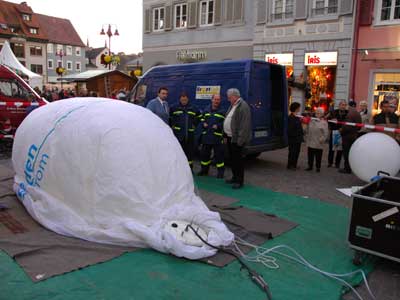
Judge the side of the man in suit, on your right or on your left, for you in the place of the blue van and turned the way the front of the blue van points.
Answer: on your left

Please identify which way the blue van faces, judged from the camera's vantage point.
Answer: facing away from the viewer and to the left of the viewer

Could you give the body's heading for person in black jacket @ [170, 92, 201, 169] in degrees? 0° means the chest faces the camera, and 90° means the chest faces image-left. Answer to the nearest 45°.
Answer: approximately 0°

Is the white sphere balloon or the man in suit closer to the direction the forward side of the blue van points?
the man in suit

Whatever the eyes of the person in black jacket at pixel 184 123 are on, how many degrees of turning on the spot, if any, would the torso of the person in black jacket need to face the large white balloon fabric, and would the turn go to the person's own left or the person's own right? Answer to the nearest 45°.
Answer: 0° — they already face it

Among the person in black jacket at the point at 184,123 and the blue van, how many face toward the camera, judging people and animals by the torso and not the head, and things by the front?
1

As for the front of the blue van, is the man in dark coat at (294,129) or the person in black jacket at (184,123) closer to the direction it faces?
the person in black jacket

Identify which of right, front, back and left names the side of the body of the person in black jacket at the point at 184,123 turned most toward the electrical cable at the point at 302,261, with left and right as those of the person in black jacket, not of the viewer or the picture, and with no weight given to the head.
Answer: front

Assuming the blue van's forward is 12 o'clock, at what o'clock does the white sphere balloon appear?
The white sphere balloon is roughly at 6 o'clock from the blue van.

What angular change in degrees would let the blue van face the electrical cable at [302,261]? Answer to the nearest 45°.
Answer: approximately 135° to its left
